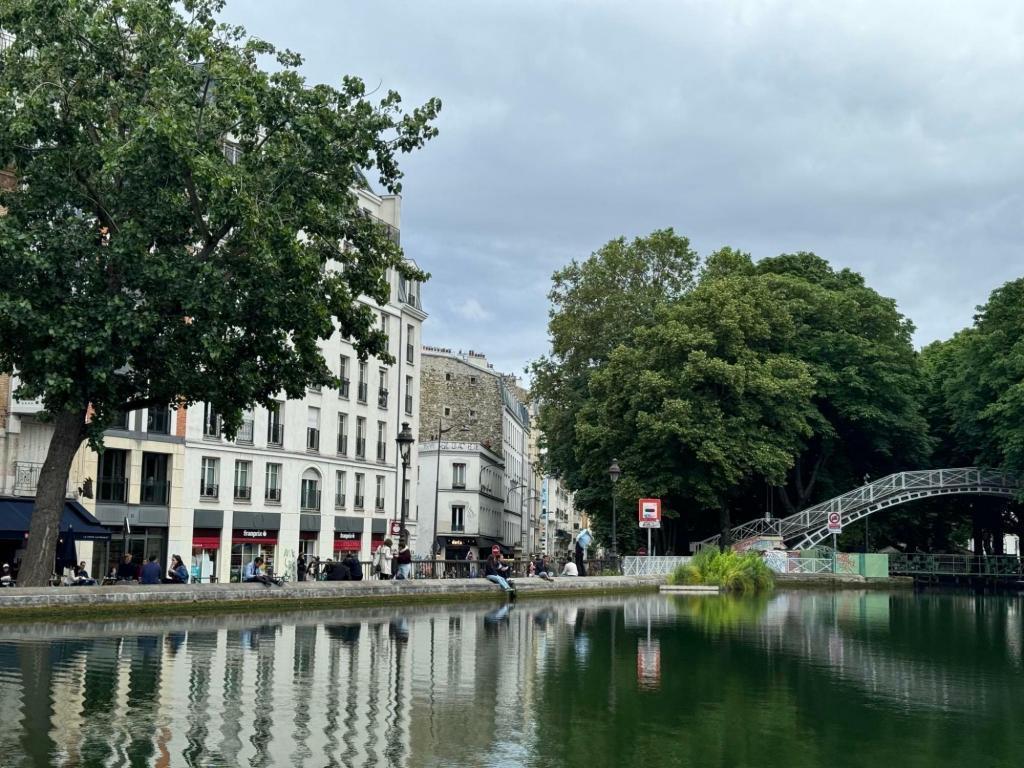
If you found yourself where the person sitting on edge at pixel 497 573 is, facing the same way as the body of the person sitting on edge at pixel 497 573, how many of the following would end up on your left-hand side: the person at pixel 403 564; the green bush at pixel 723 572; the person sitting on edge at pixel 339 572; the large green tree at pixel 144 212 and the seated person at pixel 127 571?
1

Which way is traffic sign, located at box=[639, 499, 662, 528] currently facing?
toward the camera

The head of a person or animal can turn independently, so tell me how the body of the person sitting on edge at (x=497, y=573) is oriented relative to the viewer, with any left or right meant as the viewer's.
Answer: facing the viewer and to the right of the viewer

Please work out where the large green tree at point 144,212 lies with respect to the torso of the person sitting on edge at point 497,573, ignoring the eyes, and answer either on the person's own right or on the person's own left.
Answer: on the person's own right

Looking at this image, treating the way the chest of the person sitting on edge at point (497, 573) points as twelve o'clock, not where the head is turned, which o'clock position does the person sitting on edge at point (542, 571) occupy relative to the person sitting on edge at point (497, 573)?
the person sitting on edge at point (542, 571) is roughly at 8 o'clock from the person sitting on edge at point (497, 573).

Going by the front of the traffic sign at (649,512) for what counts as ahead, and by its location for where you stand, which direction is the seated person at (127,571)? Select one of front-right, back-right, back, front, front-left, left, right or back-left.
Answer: front-right

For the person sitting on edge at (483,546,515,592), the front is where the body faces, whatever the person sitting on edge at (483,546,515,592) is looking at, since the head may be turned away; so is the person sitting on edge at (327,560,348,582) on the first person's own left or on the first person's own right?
on the first person's own right

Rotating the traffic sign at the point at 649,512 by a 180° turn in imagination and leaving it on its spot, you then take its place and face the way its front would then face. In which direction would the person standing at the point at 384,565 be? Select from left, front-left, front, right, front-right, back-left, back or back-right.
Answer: back-left

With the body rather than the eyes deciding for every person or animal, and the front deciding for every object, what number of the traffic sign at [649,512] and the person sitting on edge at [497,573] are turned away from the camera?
0

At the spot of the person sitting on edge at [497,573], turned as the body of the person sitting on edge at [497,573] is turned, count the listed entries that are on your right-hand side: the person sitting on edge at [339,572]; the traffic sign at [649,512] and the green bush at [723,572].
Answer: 1

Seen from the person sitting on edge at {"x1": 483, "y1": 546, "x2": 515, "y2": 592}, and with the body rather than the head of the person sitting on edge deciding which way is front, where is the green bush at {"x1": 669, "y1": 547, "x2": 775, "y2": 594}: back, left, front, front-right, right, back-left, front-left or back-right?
left

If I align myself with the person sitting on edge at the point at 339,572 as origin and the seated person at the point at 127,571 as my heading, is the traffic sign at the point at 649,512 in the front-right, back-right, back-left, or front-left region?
back-right

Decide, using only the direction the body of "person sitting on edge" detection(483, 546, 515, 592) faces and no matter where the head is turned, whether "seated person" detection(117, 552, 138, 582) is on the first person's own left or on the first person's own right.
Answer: on the first person's own right

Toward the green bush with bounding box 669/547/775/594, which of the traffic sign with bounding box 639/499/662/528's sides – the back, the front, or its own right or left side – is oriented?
left
